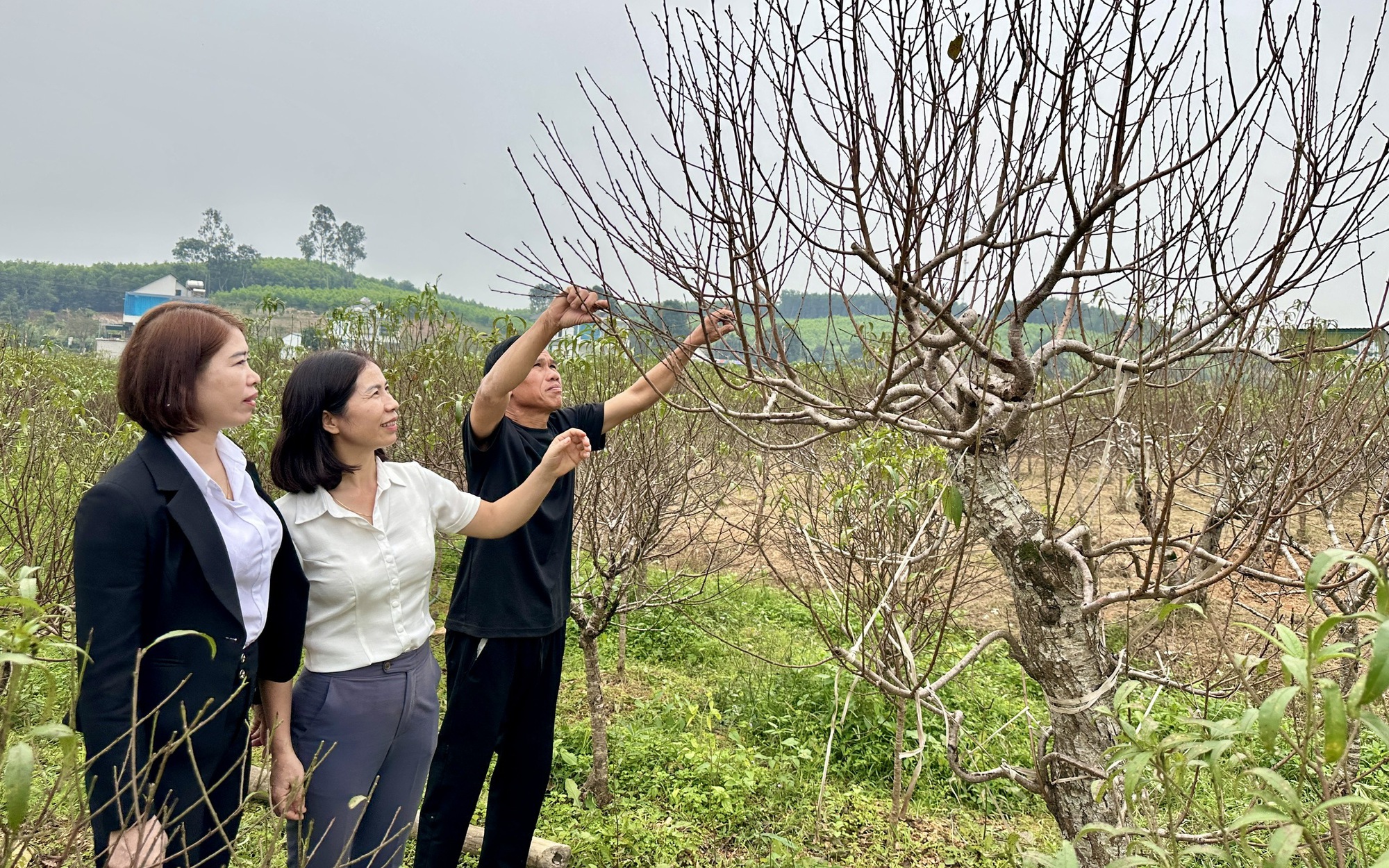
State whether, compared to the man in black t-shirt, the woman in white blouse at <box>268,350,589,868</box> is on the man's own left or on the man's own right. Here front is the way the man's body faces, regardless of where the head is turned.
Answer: on the man's own right

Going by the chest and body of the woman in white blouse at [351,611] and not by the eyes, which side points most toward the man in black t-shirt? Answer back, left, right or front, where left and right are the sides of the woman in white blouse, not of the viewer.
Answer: left

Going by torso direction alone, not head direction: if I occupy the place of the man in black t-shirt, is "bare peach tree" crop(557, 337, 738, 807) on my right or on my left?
on my left

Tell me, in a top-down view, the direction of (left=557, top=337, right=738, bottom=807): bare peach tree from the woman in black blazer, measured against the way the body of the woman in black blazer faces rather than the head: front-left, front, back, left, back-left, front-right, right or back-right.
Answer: left

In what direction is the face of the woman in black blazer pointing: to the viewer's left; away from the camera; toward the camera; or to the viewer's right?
to the viewer's right

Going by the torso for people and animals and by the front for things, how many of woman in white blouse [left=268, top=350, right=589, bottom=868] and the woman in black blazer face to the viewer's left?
0

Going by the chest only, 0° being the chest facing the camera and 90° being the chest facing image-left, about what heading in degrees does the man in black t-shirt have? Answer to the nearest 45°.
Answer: approximately 315°

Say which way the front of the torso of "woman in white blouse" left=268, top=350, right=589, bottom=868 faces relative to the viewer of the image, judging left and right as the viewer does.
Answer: facing the viewer and to the right of the viewer
